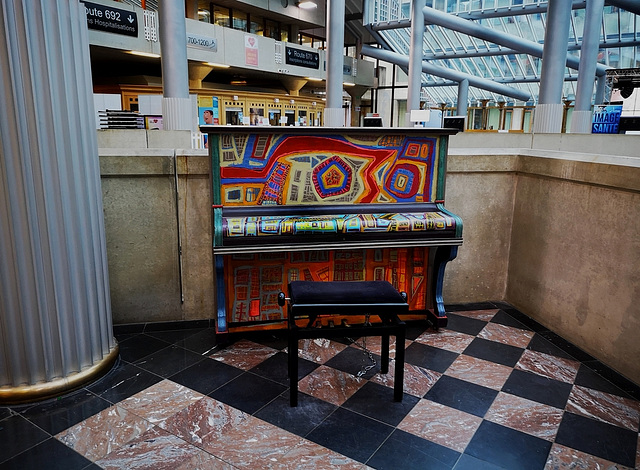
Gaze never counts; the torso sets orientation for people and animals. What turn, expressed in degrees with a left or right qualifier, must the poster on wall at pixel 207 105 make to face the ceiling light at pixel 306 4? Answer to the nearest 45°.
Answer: approximately 135° to its left

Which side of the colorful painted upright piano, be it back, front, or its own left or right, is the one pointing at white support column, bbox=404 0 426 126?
back

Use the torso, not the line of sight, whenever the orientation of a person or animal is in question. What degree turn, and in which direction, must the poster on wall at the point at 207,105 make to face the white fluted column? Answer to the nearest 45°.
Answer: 0° — it already faces it

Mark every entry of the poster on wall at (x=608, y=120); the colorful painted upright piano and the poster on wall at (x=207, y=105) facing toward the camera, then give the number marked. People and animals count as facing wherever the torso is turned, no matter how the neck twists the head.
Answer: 3

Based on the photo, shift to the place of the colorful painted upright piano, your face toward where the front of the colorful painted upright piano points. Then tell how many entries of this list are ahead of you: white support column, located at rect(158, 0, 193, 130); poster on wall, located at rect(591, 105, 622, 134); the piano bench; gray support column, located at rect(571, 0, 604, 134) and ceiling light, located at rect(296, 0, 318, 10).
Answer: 1

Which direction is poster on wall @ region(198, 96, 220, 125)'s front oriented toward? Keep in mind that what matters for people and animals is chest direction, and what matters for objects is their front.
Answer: toward the camera

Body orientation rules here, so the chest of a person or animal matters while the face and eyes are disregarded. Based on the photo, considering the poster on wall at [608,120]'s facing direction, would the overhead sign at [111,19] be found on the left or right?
on its right

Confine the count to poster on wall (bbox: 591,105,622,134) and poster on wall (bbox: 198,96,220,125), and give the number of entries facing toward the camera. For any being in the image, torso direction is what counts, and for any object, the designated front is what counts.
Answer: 2

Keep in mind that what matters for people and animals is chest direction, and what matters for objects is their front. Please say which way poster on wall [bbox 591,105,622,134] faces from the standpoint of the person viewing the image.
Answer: facing the viewer

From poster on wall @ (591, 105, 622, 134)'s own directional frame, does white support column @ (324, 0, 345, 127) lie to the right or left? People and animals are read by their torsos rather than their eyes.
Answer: on its right

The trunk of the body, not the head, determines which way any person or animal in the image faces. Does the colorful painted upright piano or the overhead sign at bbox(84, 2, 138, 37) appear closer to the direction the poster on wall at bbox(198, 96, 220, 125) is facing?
the colorful painted upright piano

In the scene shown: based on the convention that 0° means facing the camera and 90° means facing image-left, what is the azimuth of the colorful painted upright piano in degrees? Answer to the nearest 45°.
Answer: approximately 0°
